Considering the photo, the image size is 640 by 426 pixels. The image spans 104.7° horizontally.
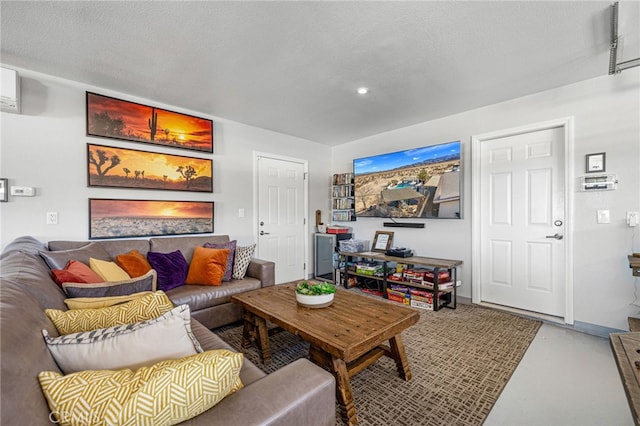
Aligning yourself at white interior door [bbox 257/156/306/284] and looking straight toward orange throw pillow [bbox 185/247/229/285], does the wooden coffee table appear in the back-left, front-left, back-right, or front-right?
front-left

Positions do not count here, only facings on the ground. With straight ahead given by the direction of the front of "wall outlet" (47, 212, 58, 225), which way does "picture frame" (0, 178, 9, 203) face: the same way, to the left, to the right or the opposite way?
the same way

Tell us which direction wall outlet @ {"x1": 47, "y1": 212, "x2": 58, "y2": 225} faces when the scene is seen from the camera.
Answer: facing the viewer

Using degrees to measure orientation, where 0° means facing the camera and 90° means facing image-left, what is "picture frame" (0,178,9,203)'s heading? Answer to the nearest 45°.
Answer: approximately 0°

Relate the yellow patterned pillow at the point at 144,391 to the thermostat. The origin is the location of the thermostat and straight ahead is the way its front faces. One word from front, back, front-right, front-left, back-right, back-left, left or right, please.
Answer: front

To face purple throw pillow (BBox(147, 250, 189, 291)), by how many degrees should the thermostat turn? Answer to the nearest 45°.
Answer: approximately 45° to its left

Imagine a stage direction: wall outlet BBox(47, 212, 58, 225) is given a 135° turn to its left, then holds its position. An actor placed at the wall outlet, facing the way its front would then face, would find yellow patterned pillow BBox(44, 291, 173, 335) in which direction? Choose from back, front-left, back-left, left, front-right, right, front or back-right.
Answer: back-right

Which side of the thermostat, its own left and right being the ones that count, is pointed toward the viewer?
front

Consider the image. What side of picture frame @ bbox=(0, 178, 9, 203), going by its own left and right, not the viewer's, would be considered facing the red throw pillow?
front

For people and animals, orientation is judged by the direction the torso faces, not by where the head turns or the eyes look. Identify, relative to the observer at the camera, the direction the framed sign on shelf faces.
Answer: facing the viewer and to the left of the viewer

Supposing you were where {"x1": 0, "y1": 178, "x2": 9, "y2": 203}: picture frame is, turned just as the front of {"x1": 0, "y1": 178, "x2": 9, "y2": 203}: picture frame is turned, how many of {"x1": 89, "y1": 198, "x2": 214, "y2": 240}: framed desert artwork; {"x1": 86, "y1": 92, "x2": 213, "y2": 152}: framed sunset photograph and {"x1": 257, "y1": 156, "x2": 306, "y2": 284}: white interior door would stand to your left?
3

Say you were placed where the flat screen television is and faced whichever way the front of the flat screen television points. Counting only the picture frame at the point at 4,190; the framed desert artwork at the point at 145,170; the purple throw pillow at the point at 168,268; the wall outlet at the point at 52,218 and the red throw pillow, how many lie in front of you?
5

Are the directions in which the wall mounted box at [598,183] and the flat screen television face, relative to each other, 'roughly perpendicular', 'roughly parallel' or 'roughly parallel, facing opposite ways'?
roughly parallel

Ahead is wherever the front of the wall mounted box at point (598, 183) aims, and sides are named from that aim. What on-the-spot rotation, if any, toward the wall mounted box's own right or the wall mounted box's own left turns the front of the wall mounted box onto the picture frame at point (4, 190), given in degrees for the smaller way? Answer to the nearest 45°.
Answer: approximately 45° to the wall mounted box's own right

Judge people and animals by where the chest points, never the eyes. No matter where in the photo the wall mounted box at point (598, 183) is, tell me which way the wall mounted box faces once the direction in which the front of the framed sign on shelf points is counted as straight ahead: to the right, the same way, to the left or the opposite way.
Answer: the same way

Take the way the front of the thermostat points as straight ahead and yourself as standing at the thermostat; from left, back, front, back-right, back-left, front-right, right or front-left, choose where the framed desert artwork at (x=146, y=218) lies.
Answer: left
